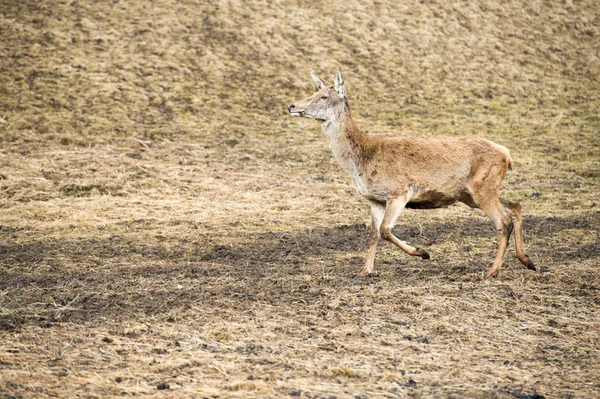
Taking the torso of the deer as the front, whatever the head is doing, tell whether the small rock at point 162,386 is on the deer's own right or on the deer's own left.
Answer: on the deer's own left

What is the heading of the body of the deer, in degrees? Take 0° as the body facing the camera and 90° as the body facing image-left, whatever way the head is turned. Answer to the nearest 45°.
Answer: approximately 90°
